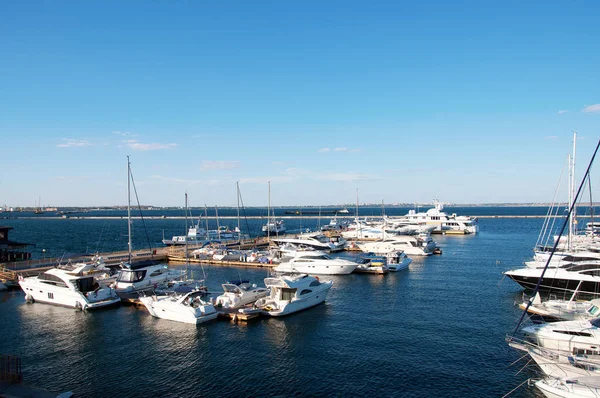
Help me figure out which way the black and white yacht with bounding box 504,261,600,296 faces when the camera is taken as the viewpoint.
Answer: facing to the left of the viewer

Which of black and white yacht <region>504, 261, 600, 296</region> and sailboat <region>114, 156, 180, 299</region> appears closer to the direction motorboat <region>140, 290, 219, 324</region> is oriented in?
the sailboat

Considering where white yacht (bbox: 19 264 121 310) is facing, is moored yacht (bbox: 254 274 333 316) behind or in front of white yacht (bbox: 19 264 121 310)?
behind

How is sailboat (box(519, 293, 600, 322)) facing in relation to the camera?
to the viewer's left

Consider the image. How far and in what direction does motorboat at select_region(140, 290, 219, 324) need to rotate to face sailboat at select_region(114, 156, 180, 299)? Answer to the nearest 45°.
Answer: approximately 45° to its right

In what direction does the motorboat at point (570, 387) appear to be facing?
to the viewer's left

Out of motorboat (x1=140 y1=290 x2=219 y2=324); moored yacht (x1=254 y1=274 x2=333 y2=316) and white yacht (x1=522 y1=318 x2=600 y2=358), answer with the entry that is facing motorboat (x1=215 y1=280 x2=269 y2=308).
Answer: the white yacht

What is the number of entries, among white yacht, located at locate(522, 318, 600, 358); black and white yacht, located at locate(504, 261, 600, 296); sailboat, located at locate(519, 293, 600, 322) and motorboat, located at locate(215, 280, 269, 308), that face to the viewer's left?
3

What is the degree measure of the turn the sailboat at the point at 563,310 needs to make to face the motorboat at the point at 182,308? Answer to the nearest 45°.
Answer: approximately 45° to its left
